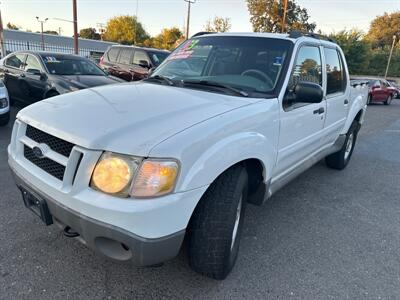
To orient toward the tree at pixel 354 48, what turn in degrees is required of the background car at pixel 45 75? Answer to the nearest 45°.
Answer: approximately 90° to its left

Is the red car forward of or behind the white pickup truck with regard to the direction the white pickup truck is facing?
behind

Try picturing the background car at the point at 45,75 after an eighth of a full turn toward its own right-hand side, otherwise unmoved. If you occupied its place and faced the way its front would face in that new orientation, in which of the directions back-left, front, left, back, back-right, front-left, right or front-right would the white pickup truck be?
front

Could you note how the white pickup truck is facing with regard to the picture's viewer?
facing the viewer and to the left of the viewer

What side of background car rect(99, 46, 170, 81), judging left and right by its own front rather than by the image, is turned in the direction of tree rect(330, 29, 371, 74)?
left

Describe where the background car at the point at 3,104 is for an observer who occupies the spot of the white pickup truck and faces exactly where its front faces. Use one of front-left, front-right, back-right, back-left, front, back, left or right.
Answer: right

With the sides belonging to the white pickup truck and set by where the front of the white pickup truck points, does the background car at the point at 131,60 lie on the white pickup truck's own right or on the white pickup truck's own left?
on the white pickup truck's own right

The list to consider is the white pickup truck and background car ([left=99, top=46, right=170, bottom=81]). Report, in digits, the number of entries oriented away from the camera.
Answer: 0

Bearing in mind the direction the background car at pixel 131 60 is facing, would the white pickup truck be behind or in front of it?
in front

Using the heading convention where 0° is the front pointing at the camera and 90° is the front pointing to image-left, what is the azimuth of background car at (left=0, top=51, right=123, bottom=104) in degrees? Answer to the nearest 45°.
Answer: approximately 315°

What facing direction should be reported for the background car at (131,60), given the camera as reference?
facing the viewer and to the right of the viewer

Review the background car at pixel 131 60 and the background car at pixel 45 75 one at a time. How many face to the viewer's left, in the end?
0
